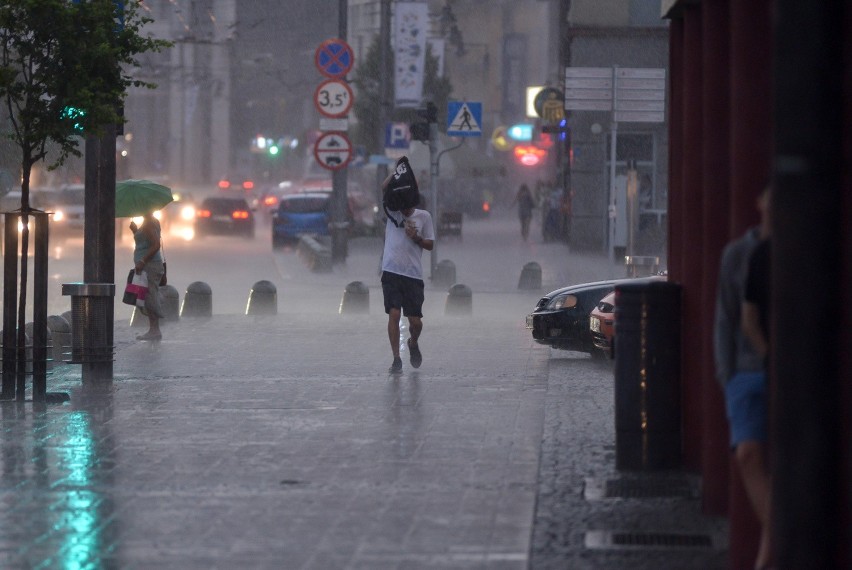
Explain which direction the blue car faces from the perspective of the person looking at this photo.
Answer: facing away from the viewer

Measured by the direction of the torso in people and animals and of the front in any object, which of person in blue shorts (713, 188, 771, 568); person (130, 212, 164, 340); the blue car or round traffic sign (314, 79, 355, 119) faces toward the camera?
the round traffic sign

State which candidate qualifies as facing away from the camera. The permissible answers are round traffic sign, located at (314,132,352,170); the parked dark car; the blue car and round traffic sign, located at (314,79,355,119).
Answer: the blue car

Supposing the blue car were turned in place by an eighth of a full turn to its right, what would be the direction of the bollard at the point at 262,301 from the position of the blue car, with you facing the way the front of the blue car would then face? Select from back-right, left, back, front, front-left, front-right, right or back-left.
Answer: back-right

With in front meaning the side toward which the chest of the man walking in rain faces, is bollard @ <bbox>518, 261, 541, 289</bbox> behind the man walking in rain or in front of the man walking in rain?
behind

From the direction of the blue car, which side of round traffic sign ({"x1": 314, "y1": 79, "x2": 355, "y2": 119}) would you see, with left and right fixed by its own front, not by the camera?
back

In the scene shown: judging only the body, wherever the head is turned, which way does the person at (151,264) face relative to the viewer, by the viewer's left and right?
facing to the left of the viewer

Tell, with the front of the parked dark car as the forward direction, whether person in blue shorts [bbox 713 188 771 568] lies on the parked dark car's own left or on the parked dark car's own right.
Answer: on the parked dark car's own left
